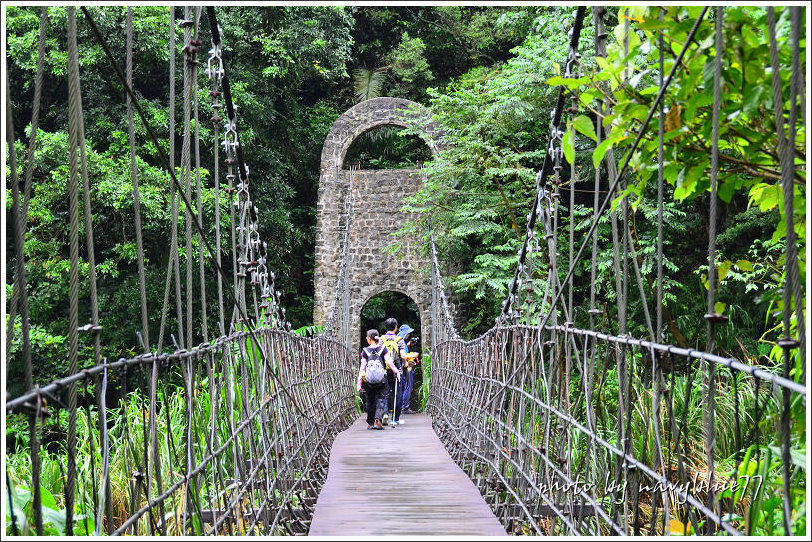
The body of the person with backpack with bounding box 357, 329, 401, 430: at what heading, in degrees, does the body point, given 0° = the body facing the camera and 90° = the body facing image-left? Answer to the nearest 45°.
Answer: approximately 180°

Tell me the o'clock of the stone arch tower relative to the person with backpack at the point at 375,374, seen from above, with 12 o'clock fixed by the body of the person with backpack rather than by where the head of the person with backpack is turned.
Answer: The stone arch tower is roughly at 12 o'clock from the person with backpack.

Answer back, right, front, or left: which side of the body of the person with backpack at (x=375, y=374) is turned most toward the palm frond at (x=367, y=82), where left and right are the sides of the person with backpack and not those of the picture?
front
